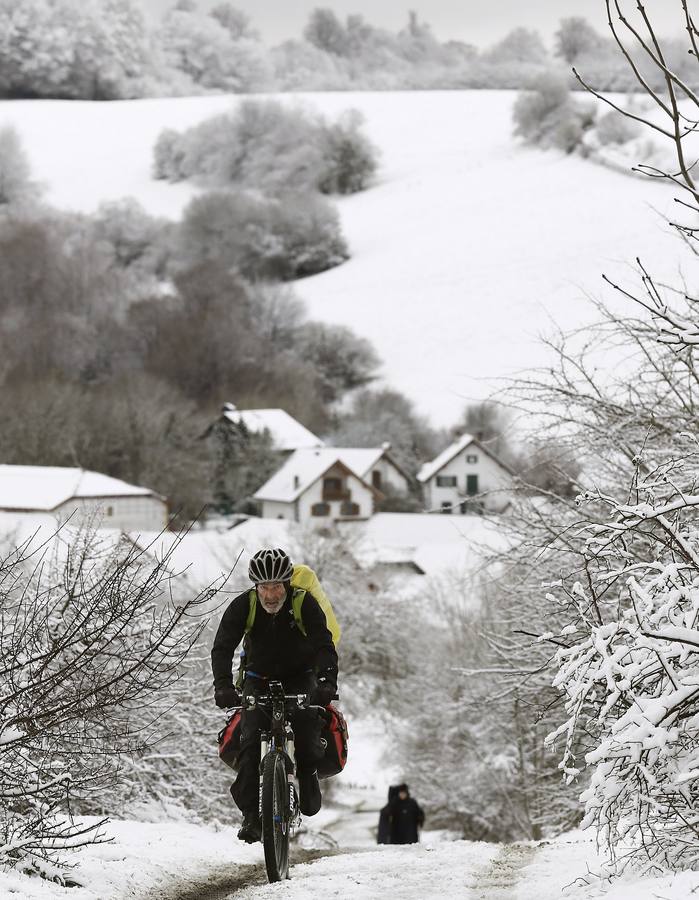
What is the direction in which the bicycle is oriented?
toward the camera

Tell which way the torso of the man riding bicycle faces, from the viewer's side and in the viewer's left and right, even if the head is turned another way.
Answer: facing the viewer

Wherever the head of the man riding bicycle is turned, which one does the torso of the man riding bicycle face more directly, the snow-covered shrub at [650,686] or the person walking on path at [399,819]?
the snow-covered shrub

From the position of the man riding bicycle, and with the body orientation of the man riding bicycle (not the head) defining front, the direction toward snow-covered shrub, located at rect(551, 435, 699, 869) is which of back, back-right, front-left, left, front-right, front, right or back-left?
front-left

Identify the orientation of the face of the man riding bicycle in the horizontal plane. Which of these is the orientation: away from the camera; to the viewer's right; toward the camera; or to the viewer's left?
toward the camera

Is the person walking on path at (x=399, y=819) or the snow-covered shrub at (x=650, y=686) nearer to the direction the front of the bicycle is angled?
the snow-covered shrub

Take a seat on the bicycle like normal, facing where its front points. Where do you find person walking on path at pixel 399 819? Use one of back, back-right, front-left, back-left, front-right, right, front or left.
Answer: back

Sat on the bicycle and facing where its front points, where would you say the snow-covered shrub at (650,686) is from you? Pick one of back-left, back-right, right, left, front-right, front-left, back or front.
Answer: front-left

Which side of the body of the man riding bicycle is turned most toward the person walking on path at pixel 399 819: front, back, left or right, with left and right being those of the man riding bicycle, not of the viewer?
back
